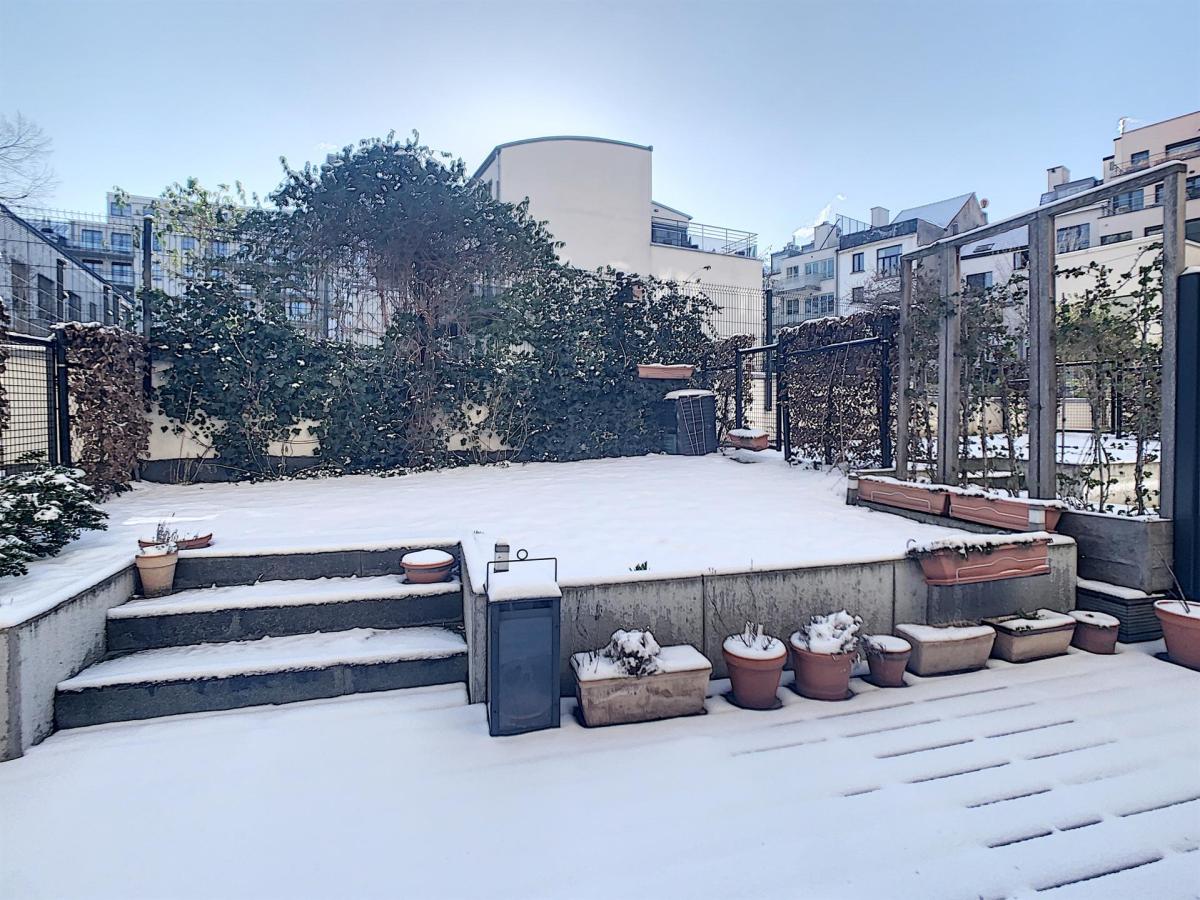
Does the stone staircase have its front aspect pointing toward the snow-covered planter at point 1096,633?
no

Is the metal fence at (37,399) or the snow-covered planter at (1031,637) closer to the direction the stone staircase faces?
the snow-covered planter

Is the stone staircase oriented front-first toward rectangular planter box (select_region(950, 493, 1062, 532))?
no

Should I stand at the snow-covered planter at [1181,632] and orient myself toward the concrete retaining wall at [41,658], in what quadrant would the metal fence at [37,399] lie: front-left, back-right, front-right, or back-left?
front-right

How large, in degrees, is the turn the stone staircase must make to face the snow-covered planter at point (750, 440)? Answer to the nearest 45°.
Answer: approximately 135° to its left

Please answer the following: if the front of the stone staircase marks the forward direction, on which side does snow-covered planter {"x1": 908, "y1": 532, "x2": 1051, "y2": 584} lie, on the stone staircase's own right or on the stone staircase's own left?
on the stone staircase's own left

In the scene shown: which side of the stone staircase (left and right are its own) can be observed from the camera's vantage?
front

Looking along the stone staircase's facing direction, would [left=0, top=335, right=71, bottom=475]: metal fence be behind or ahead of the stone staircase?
behind

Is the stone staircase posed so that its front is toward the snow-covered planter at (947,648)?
no

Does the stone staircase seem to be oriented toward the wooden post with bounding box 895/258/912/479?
no

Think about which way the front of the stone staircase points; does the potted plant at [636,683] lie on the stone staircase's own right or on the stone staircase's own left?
on the stone staircase's own left

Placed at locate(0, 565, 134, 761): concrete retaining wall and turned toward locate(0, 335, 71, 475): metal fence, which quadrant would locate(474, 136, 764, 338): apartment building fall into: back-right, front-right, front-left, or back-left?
front-right
